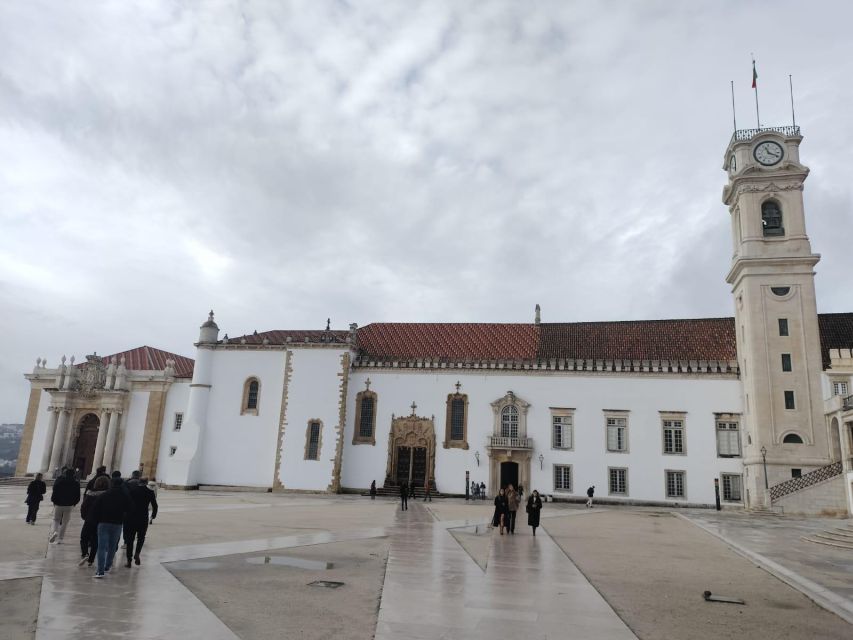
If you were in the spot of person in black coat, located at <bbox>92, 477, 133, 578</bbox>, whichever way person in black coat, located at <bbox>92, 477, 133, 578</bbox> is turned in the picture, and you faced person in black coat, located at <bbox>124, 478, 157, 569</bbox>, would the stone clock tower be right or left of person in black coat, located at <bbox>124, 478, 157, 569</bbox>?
right

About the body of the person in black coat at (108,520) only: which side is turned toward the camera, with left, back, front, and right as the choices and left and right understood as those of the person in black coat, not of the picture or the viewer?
back

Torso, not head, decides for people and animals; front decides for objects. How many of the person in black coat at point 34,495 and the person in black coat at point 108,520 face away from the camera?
2

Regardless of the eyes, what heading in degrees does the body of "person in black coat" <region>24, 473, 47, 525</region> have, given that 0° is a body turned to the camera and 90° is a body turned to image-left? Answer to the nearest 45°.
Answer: approximately 180°

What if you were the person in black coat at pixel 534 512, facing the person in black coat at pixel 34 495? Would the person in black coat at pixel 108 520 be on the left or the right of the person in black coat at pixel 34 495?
left

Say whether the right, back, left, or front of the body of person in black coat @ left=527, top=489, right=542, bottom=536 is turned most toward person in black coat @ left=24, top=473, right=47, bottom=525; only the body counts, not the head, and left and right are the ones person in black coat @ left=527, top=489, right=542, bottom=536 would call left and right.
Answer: right

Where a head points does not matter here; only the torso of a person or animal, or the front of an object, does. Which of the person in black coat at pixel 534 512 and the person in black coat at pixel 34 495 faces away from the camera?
the person in black coat at pixel 34 495

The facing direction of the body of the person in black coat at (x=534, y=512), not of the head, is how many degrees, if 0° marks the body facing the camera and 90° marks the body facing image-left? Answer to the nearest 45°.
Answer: approximately 0°

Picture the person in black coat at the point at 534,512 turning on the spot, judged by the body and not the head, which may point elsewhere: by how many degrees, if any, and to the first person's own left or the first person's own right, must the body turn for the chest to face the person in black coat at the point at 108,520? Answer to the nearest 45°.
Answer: approximately 45° to the first person's own right

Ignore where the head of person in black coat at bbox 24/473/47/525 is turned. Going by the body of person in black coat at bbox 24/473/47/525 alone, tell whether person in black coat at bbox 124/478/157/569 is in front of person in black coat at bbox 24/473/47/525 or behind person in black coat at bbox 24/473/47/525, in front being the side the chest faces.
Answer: behind

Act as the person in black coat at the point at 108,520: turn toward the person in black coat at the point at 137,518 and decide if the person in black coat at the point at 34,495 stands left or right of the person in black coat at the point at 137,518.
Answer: left
